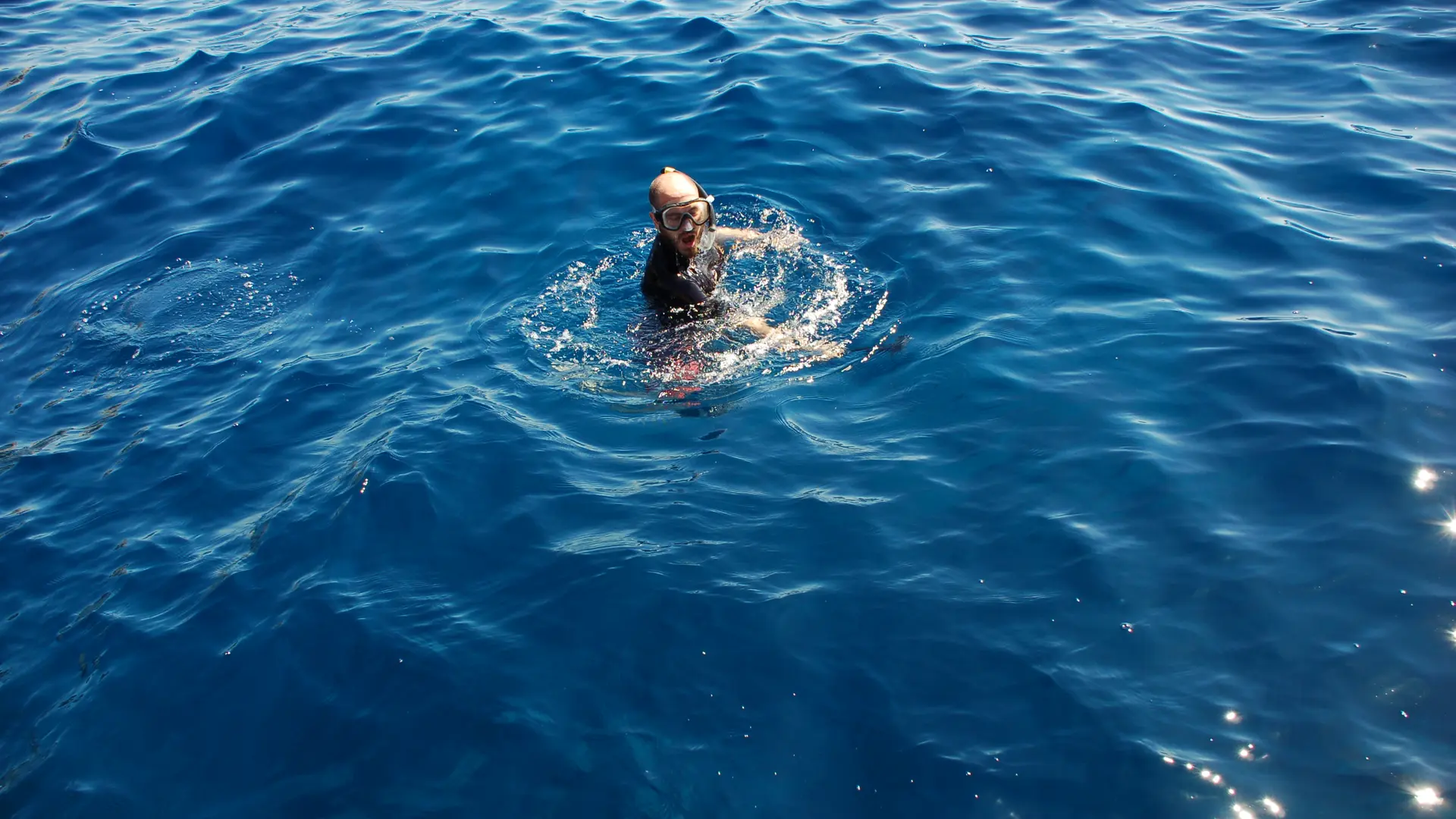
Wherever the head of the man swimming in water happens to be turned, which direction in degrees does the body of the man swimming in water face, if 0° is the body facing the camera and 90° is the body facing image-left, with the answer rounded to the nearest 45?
approximately 315°
